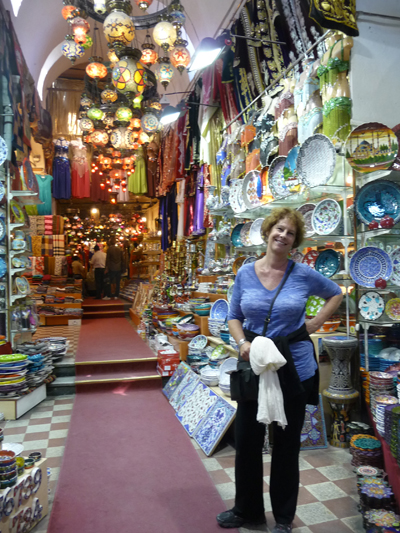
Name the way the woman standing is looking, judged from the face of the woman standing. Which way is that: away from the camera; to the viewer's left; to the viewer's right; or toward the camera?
toward the camera

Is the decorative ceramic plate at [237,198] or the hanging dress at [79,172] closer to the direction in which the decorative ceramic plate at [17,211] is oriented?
the decorative ceramic plate

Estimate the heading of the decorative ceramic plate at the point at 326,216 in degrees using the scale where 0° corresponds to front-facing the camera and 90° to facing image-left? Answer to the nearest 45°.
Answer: approximately 45°

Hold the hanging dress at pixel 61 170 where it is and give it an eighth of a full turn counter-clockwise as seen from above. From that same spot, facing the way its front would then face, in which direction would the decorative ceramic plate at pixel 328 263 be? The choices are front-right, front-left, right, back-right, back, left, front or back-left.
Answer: front-right

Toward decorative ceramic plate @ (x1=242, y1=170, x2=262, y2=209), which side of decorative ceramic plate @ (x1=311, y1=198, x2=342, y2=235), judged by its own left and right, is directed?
right

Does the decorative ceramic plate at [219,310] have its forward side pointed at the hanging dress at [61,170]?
no

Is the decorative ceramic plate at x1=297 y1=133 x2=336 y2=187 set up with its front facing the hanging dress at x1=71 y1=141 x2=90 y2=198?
no

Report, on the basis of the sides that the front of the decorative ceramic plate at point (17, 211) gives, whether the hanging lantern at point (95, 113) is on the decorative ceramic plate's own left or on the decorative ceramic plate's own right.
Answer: on the decorative ceramic plate's own left

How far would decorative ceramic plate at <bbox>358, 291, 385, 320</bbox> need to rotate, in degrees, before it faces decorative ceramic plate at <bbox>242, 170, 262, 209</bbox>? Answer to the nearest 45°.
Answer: approximately 135° to its right

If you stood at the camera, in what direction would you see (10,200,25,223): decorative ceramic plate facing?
facing the viewer and to the right of the viewer
